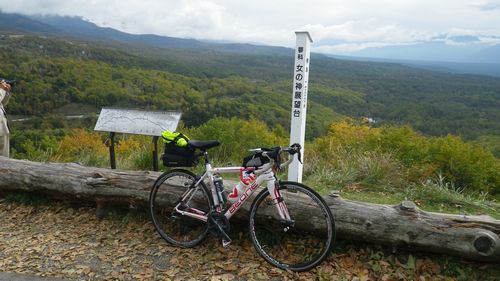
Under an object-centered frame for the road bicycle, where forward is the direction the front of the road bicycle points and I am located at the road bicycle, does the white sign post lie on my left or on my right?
on my left

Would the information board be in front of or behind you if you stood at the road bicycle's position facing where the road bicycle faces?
behind

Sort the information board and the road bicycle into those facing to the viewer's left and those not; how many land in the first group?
0

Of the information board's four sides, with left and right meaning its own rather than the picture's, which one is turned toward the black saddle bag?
front

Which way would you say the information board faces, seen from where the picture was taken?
facing the viewer

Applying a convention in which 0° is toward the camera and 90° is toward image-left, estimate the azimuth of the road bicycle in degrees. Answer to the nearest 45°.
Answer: approximately 315°
